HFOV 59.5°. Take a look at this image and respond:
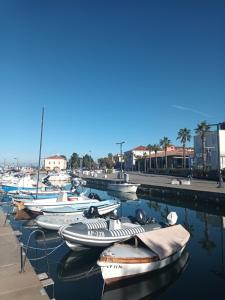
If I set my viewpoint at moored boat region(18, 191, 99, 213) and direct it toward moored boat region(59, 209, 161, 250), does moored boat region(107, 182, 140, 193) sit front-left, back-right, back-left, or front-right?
back-left

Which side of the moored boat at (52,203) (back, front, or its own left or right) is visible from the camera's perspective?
left

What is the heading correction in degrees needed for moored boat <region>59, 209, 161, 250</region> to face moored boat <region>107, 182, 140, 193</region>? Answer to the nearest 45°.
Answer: approximately 135° to its right

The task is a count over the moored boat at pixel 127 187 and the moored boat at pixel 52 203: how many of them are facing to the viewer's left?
1

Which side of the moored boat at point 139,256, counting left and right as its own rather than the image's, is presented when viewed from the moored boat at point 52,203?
right
